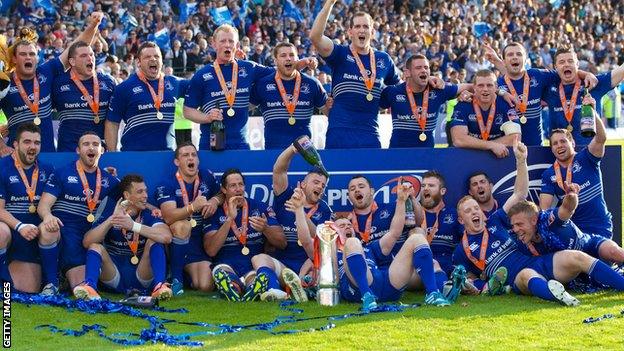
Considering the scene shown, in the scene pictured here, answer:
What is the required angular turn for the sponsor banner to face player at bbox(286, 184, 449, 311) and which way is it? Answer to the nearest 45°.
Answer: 0° — it already faces them

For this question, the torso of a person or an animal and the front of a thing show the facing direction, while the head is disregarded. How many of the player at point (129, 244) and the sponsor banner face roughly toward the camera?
2

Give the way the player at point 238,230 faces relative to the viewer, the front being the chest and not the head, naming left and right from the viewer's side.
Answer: facing the viewer

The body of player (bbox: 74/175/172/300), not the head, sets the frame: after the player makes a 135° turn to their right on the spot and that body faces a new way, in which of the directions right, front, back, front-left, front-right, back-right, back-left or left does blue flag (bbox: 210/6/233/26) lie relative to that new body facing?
front-right

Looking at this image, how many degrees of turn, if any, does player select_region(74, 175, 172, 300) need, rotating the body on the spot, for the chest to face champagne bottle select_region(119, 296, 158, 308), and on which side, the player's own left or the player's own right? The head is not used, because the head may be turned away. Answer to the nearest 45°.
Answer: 0° — they already face it

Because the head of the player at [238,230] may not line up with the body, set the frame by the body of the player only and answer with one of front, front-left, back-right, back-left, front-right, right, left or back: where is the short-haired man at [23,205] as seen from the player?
right

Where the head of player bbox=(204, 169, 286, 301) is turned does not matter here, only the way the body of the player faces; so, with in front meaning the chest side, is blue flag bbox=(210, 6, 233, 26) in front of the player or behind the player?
behind

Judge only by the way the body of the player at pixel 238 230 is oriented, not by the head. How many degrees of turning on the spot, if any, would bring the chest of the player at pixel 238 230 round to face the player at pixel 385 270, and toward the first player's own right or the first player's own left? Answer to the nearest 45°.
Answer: approximately 45° to the first player's own left

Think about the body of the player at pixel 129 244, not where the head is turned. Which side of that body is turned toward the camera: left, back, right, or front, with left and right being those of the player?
front

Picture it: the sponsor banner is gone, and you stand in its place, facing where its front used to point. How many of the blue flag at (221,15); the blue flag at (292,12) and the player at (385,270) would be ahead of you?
1

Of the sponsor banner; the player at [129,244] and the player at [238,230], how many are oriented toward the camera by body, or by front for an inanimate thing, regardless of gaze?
3
